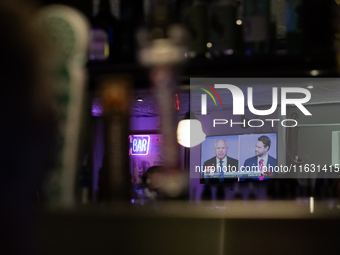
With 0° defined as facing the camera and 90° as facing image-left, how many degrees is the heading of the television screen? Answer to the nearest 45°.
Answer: approximately 0°
